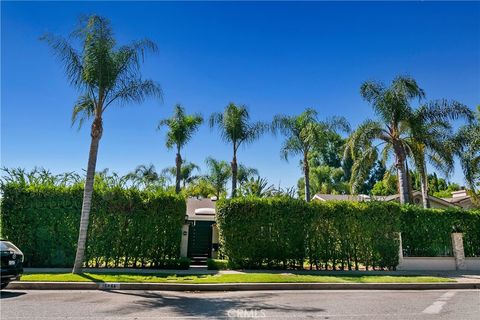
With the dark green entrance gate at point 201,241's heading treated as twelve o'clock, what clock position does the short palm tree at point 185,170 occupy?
The short palm tree is roughly at 6 o'clock from the dark green entrance gate.

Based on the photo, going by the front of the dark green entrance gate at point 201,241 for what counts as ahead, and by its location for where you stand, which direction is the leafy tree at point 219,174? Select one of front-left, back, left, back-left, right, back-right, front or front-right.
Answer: back

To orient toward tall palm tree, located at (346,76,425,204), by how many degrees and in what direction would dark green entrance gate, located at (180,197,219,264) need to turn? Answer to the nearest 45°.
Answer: approximately 90° to its left

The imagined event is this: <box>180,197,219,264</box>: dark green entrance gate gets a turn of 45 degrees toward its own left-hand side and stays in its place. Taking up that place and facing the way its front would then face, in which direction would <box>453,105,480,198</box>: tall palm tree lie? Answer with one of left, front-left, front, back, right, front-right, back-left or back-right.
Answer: front-left

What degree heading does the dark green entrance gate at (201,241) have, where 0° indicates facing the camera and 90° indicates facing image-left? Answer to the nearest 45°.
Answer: approximately 0°

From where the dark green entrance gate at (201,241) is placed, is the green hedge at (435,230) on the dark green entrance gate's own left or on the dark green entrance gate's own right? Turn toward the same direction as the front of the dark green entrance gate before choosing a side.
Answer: on the dark green entrance gate's own left

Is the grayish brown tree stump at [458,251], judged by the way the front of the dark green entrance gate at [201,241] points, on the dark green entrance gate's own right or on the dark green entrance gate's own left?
on the dark green entrance gate's own left

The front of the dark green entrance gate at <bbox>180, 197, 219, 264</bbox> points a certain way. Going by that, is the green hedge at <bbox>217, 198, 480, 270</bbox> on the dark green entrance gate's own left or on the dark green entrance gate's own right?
on the dark green entrance gate's own left

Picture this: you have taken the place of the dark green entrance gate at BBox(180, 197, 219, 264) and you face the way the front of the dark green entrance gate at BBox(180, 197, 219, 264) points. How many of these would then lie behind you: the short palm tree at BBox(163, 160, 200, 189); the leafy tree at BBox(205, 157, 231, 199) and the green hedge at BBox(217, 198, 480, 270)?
2

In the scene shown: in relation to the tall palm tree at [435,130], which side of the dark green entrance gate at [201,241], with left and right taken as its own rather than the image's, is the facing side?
left
